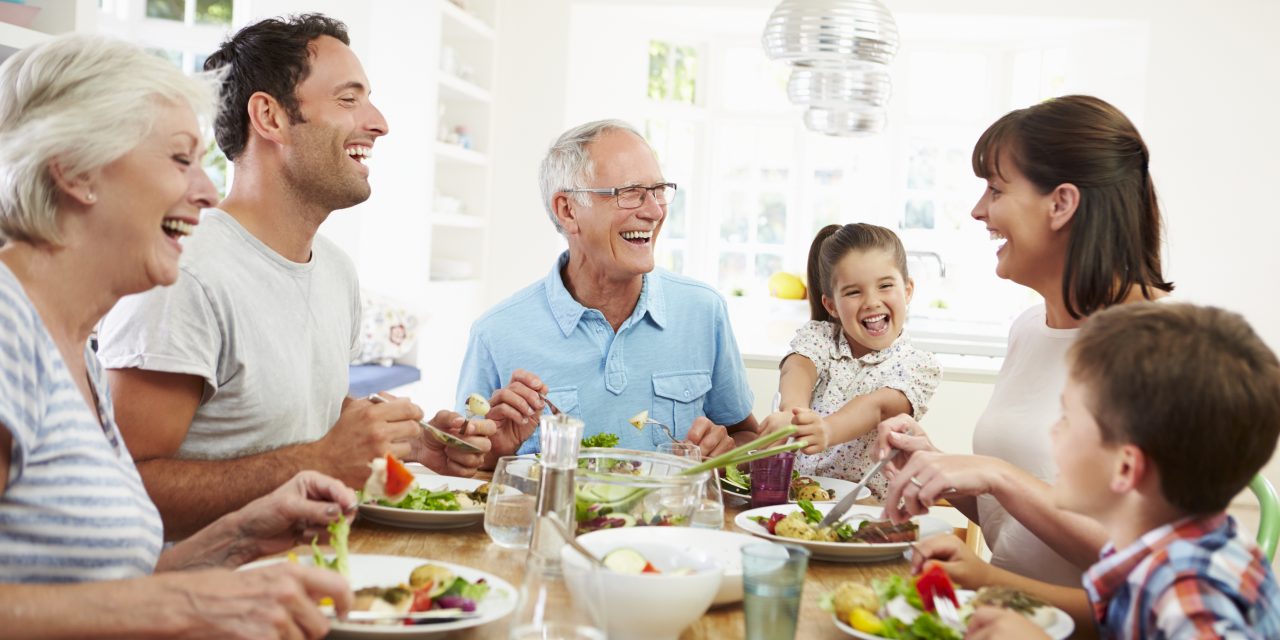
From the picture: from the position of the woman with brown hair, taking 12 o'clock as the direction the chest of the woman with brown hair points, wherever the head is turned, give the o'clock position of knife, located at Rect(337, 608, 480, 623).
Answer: The knife is roughly at 10 o'clock from the woman with brown hair.

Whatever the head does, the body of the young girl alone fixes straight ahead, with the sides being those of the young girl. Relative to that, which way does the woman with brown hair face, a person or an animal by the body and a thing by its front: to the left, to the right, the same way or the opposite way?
to the right

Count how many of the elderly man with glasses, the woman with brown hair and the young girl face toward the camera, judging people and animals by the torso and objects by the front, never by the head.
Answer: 2

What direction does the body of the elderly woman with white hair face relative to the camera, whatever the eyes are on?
to the viewer's right

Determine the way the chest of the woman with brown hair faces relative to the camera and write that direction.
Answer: to the viewer's left

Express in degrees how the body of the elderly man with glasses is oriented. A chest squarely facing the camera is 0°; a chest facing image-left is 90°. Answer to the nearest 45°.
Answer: approximately 0°

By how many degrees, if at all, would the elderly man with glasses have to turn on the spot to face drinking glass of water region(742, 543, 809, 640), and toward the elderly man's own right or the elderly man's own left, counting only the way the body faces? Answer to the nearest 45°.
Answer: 0° — they already face it

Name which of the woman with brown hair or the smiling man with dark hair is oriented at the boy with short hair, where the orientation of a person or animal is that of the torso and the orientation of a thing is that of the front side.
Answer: the smiling man with dark hair

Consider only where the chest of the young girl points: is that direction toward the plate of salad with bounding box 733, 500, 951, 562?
yes

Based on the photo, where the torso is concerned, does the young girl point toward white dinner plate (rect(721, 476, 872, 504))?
yes
